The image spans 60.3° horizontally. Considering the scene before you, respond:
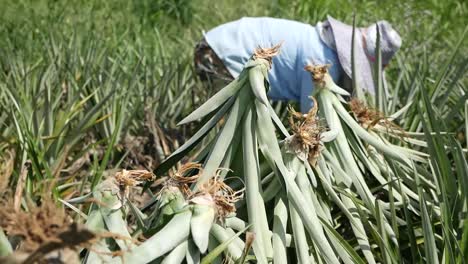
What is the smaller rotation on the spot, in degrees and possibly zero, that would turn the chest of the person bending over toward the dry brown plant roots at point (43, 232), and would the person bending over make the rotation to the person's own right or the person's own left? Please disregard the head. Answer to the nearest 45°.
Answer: approximately 90° to the person's own right

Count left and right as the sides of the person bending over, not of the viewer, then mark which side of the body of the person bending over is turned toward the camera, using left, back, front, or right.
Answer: right
